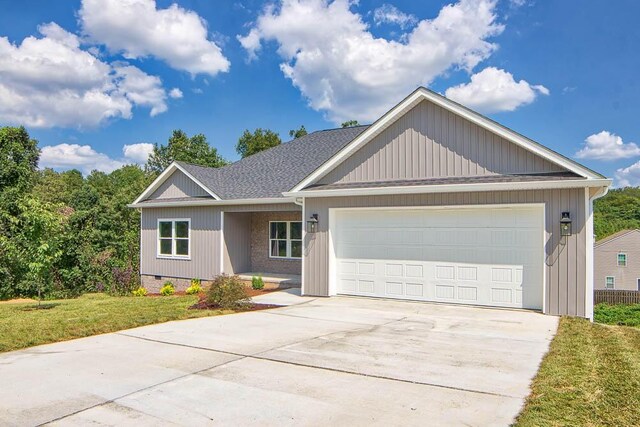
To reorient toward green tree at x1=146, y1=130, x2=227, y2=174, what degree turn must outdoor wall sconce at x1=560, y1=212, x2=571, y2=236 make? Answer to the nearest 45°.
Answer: approximately 135° to its right

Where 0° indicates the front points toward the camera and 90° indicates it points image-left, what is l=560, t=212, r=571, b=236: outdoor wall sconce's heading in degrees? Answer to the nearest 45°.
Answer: approximately 0°

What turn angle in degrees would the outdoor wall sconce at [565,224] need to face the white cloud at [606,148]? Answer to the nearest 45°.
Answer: approximately 180°

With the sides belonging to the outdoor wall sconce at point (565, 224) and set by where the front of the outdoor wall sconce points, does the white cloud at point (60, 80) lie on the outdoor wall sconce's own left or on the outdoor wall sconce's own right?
on the outdoor wall sconce's own right

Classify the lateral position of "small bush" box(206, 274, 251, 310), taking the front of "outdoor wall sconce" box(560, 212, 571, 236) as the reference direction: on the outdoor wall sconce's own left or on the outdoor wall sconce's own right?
on the outdoor wall sconce's own right

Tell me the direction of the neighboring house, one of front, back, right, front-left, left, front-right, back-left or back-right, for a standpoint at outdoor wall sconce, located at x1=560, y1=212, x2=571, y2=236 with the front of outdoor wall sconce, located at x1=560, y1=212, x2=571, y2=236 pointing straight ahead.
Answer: back

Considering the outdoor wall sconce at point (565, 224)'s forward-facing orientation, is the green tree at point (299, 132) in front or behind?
behind
